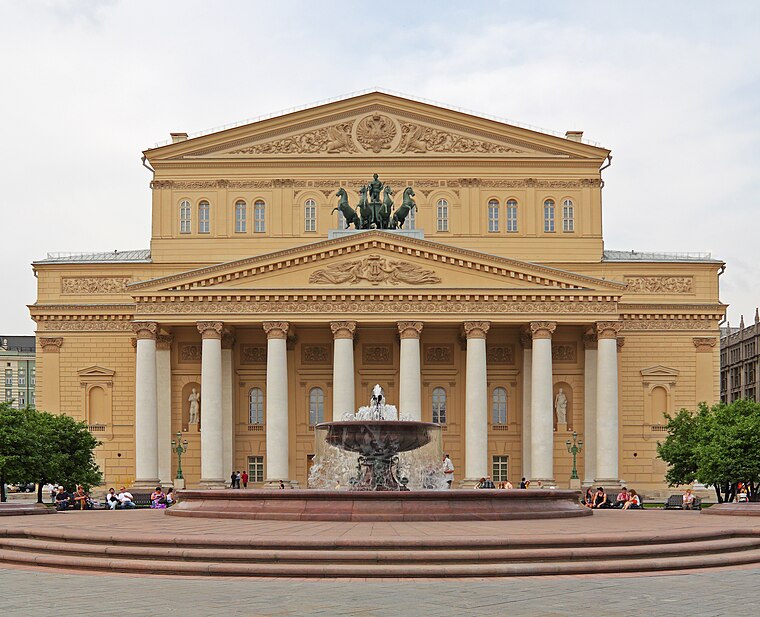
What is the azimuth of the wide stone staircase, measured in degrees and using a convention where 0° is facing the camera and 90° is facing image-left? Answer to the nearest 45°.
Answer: approximately 0°
